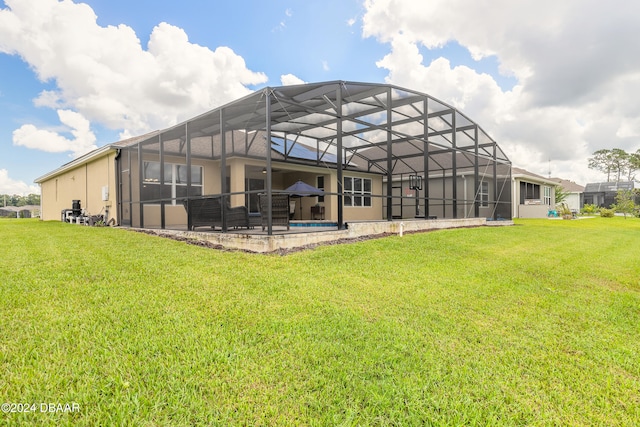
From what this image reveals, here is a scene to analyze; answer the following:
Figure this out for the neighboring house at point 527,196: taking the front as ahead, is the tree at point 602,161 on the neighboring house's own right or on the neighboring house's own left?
on the neighboring house's own right

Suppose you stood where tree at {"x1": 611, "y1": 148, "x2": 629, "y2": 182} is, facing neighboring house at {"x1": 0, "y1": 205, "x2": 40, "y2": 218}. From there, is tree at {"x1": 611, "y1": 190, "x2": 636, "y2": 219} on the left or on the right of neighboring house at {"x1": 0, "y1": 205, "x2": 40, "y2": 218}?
left

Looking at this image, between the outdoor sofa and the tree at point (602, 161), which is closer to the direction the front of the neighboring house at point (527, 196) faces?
the tree

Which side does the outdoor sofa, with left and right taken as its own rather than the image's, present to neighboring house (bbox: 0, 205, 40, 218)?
left

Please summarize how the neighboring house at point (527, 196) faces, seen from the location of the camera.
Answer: facing away from the viewer and to the left of the viewer

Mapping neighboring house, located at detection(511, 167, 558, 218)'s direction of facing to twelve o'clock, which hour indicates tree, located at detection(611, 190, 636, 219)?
The tree is roughly at 3 o'clock from the neighboring house.

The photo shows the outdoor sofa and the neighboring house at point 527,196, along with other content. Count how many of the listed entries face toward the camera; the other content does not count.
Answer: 0

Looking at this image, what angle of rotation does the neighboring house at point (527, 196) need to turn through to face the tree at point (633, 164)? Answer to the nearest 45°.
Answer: approximately 45° to its right

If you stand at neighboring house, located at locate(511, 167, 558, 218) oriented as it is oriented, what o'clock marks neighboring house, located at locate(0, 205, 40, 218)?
neighboring house, located at locate(0, 205, 40, 218) is roughly at 10 o'clock from neighboring house, located at locate(511, 167, 558, 218).

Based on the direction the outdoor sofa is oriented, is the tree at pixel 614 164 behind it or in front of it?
in front

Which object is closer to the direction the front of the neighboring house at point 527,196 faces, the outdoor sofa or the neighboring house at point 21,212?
the neighboring house

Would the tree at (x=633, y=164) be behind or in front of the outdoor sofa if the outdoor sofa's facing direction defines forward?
in front

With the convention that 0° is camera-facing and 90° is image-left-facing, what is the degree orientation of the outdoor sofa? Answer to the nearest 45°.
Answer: approximately 225°
